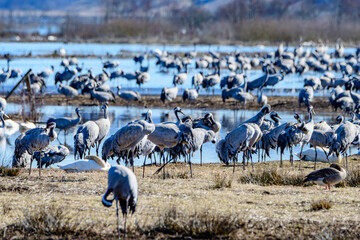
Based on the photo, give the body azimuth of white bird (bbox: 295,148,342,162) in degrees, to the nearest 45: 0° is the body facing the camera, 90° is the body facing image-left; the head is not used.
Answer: approximately 270°

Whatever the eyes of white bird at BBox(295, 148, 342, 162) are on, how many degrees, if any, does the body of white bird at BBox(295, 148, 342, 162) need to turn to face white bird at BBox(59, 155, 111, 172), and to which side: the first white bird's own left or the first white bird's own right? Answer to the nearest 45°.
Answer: approximately 135° to the first white bird's own right
